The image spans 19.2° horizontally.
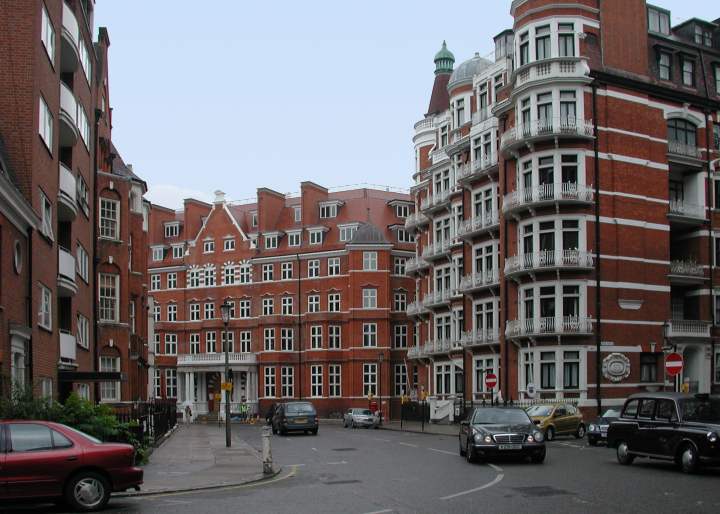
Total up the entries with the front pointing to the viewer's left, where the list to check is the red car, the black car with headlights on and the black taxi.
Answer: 1

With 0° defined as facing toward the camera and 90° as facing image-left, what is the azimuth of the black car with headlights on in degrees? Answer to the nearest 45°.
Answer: approximately 0°

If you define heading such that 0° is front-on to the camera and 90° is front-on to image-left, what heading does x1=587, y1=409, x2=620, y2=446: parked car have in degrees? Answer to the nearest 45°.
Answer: approximately 45°

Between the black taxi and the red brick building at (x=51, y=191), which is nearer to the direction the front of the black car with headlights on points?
the black taxi

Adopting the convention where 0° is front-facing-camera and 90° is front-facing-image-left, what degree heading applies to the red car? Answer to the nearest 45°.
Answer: approximately 90°

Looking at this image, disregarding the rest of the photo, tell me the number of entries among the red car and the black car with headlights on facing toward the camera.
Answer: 1

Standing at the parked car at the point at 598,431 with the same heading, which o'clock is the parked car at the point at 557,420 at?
the parked car at the point at 557,420 is roughly at 4 o'clock from the parked car at the point at 598,431.

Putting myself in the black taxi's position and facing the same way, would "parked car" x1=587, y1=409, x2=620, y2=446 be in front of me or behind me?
behind
